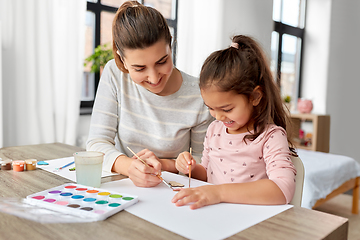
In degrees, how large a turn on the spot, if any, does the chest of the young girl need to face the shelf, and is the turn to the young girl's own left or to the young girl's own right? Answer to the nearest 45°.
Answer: approximately 135° to the young girl's own right

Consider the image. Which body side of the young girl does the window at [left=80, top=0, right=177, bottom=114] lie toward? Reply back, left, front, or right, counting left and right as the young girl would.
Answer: right

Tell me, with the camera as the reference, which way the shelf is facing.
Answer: facing the viewer and to the left of the viewer

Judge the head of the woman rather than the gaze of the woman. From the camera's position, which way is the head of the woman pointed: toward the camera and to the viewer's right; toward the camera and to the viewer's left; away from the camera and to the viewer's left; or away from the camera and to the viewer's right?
toward the camera and to the viewer's right

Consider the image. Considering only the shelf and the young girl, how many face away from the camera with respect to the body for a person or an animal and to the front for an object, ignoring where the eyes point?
0

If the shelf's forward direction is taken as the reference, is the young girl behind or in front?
in front
